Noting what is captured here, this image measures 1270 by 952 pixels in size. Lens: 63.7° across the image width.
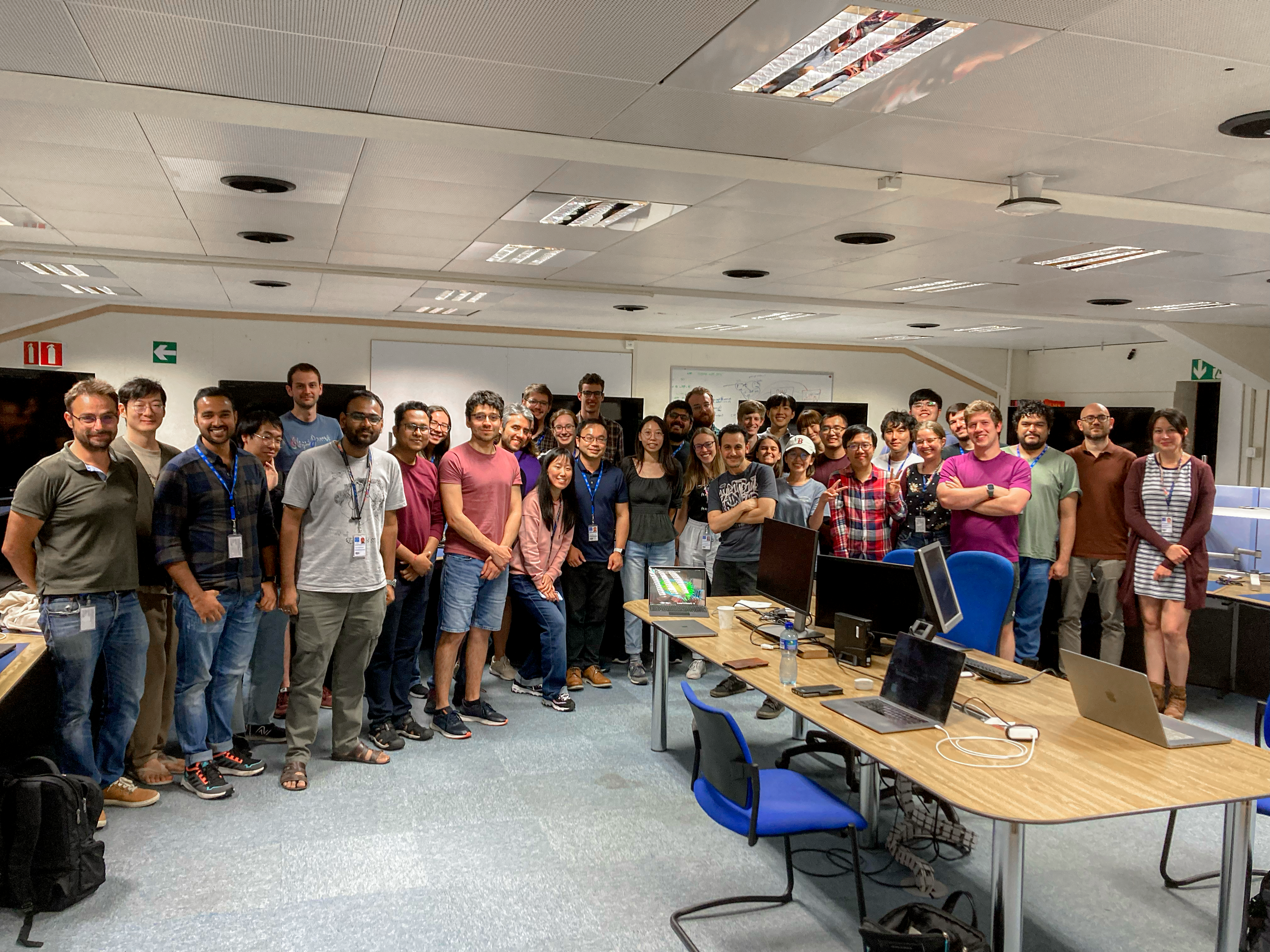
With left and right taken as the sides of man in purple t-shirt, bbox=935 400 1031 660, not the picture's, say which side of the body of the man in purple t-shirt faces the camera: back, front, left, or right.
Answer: front

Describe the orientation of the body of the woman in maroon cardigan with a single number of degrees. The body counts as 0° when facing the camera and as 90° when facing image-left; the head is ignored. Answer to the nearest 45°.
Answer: approximately 0°

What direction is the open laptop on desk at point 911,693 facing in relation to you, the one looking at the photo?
facing the viewer and to the left of the viewer

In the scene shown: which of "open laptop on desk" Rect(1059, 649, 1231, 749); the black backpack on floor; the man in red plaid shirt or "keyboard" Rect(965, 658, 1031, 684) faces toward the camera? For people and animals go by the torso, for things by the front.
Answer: the man in red plaid shirt

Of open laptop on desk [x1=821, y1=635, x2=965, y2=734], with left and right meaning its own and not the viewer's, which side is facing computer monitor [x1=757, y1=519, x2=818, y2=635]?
right

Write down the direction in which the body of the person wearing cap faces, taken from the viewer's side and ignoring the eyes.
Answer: toward the camera

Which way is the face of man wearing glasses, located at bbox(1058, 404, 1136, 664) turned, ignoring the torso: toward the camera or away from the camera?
toward the camera

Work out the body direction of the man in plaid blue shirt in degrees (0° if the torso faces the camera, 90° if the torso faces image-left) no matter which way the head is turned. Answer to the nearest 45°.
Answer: approximately 315°

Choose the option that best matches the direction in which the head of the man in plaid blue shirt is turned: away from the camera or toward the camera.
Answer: toward the camera

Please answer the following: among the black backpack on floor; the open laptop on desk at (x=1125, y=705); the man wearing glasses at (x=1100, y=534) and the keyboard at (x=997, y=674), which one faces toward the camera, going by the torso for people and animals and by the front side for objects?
the man wearing glasses

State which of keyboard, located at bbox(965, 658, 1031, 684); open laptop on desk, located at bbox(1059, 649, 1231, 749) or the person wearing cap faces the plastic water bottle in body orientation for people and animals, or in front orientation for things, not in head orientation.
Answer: the person wearing cap

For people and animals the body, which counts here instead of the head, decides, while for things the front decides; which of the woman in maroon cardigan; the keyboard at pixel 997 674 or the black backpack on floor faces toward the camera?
the woman in maroon cardigan

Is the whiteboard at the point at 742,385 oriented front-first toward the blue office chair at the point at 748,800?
yes

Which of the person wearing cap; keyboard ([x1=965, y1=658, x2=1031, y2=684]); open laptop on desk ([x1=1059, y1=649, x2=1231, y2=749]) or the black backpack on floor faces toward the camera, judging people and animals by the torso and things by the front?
the person wearing cap

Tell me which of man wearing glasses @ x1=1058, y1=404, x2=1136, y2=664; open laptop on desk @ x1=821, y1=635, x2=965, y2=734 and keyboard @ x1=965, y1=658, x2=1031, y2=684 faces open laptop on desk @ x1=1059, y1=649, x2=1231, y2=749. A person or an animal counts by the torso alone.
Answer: the man wearing glasses

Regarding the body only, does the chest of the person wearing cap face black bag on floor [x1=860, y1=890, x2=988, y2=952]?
yes

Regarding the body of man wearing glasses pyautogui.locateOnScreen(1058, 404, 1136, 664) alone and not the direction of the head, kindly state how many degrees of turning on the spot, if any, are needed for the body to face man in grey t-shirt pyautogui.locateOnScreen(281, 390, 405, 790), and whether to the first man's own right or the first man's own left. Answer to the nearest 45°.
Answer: approximately 45° to the first man's own right
